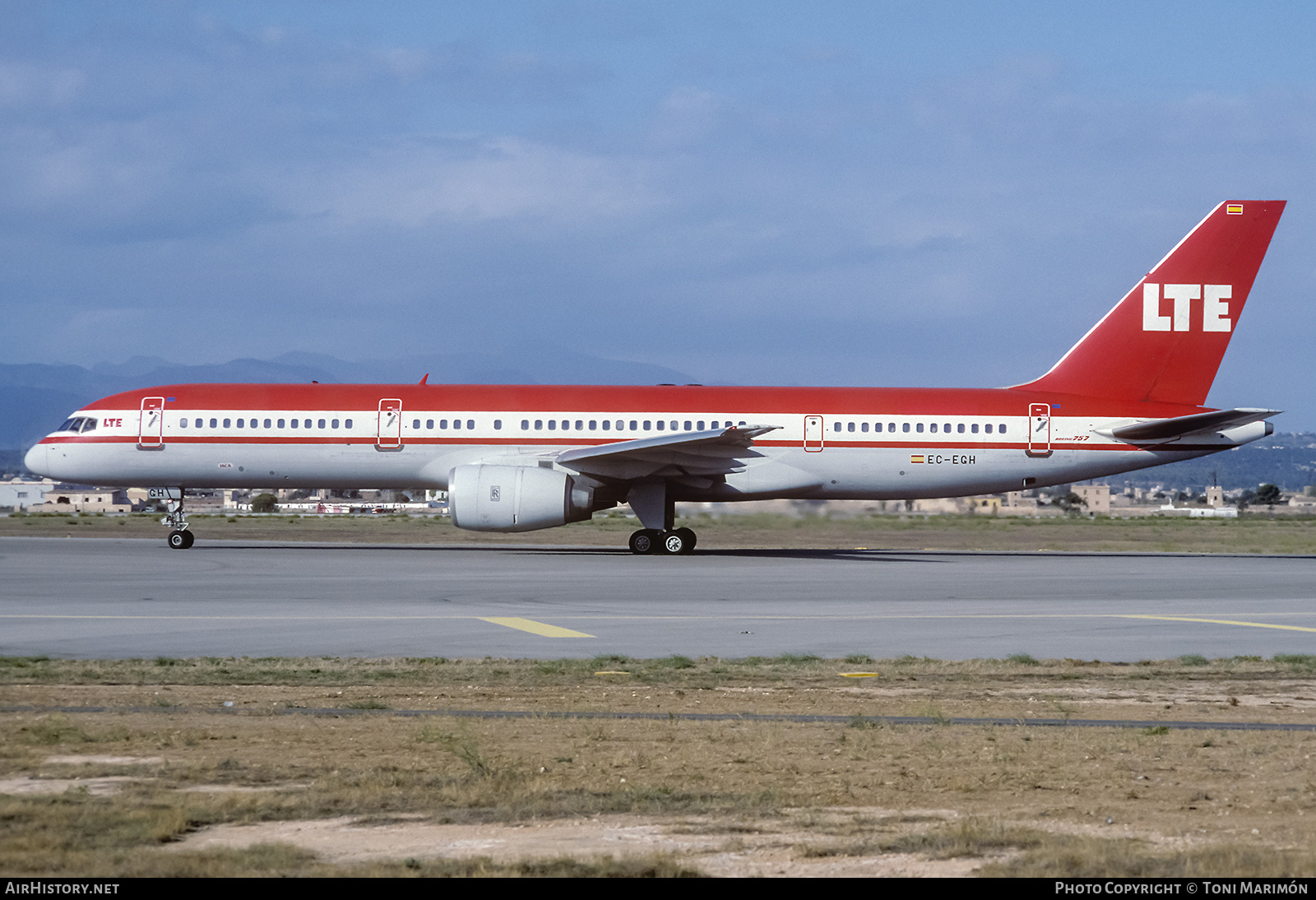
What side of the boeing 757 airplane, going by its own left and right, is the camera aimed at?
left
